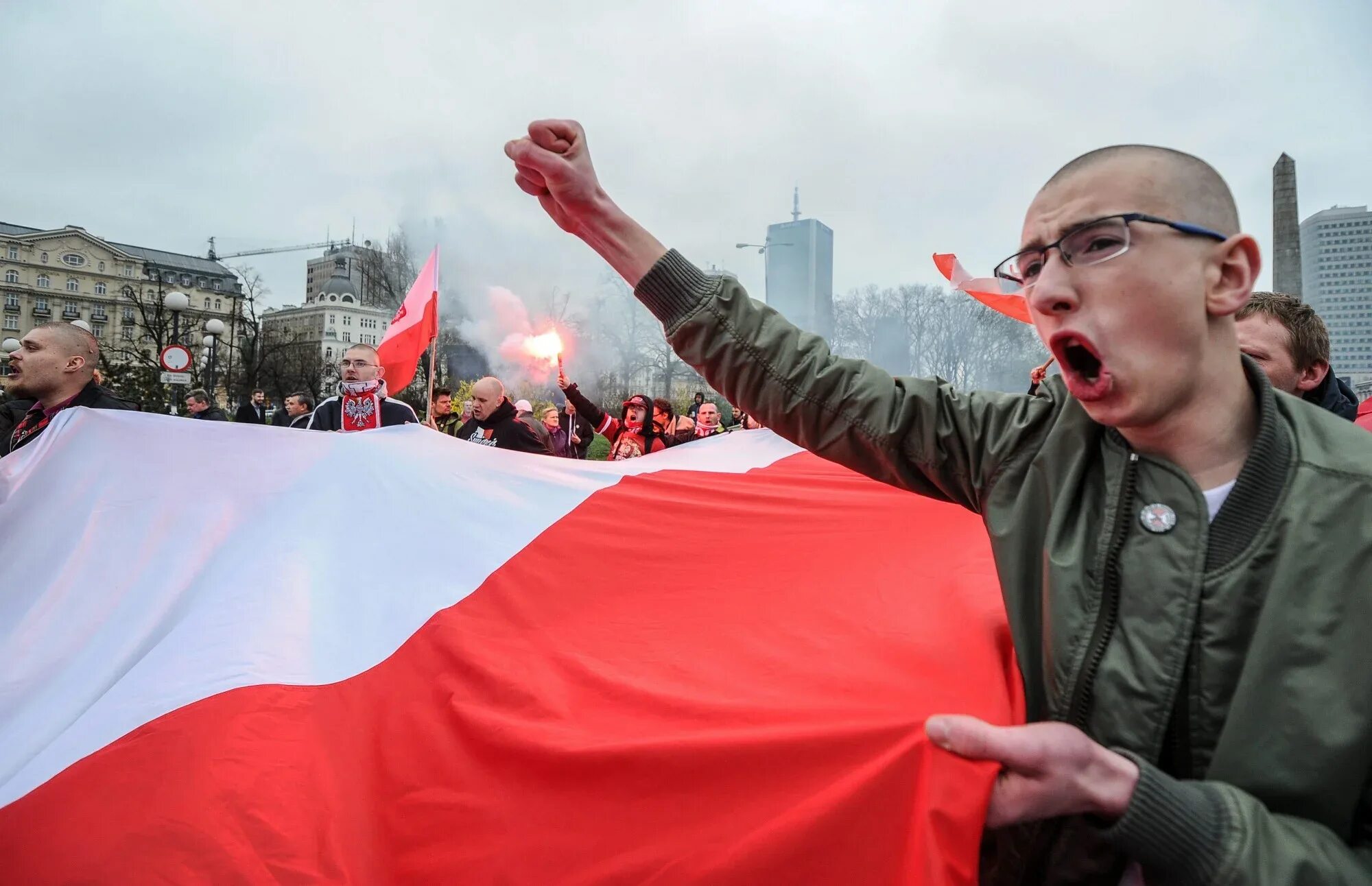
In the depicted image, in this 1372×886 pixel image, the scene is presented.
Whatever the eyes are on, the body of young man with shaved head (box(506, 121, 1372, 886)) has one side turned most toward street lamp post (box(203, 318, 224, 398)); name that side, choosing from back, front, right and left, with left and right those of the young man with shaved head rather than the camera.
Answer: right

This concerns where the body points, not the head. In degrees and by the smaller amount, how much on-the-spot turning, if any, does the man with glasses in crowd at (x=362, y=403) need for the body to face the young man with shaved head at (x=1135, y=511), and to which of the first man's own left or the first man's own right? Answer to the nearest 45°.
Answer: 0° — they already face them

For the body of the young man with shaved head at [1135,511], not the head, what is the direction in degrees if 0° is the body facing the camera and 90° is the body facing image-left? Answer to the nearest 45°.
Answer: approximately 45°

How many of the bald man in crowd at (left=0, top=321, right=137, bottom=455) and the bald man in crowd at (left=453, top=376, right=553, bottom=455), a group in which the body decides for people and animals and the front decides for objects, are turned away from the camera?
0

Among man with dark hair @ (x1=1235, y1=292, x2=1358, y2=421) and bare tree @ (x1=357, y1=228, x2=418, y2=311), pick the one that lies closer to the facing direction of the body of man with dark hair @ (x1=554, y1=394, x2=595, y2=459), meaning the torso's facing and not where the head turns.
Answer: the man with dark hair

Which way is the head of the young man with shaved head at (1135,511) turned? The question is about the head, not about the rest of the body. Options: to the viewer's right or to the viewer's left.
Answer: to the viewer's left

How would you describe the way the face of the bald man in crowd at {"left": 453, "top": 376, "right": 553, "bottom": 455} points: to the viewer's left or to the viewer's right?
to the viewer's left

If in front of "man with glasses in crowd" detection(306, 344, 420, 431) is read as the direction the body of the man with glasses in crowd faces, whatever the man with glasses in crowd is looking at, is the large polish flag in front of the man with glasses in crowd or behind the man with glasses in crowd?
in front

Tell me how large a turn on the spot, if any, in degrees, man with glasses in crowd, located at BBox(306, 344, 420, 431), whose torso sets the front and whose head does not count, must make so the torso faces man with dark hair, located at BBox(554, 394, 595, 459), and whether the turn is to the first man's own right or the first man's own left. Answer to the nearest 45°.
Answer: approximately 135° to the first man's own left
